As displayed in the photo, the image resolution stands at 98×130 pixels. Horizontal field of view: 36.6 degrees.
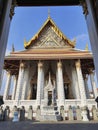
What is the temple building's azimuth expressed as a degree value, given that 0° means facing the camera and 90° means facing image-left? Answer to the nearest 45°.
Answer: approximately 0°
